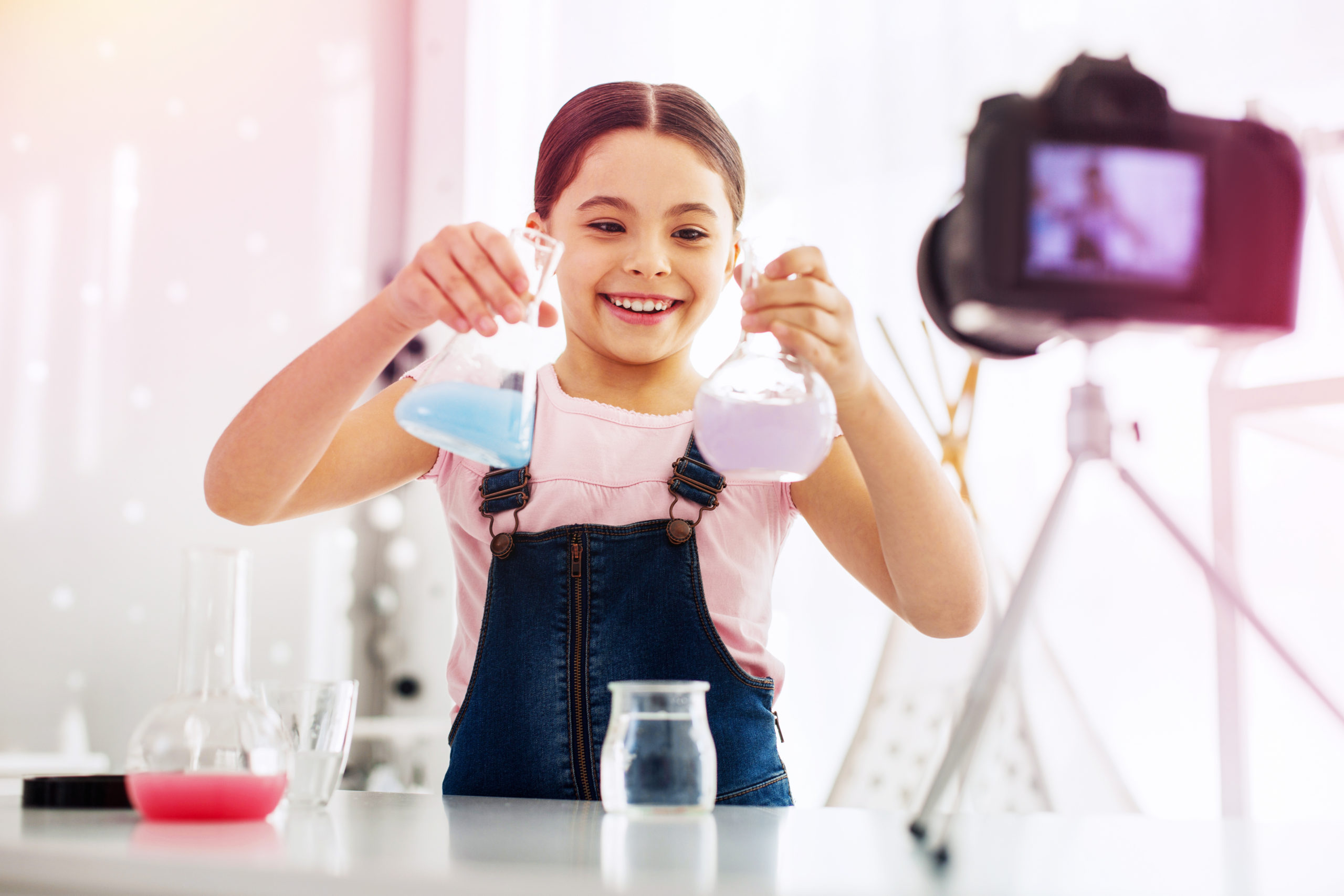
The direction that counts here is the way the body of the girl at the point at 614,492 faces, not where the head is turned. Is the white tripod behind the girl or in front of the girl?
in front

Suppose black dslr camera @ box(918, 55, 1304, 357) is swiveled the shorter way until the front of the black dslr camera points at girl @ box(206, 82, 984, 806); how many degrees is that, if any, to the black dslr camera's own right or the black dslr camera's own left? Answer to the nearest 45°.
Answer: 0° — it already faces them

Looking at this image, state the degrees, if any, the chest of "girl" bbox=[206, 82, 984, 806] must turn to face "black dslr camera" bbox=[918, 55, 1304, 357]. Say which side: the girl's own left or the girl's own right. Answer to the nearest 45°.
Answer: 0° — they already face it

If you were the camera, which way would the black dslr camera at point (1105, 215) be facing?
facing away from the viewer and to the left of the viewer

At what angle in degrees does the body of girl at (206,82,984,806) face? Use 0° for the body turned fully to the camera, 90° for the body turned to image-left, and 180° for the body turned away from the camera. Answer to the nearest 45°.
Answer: approximately 0°
